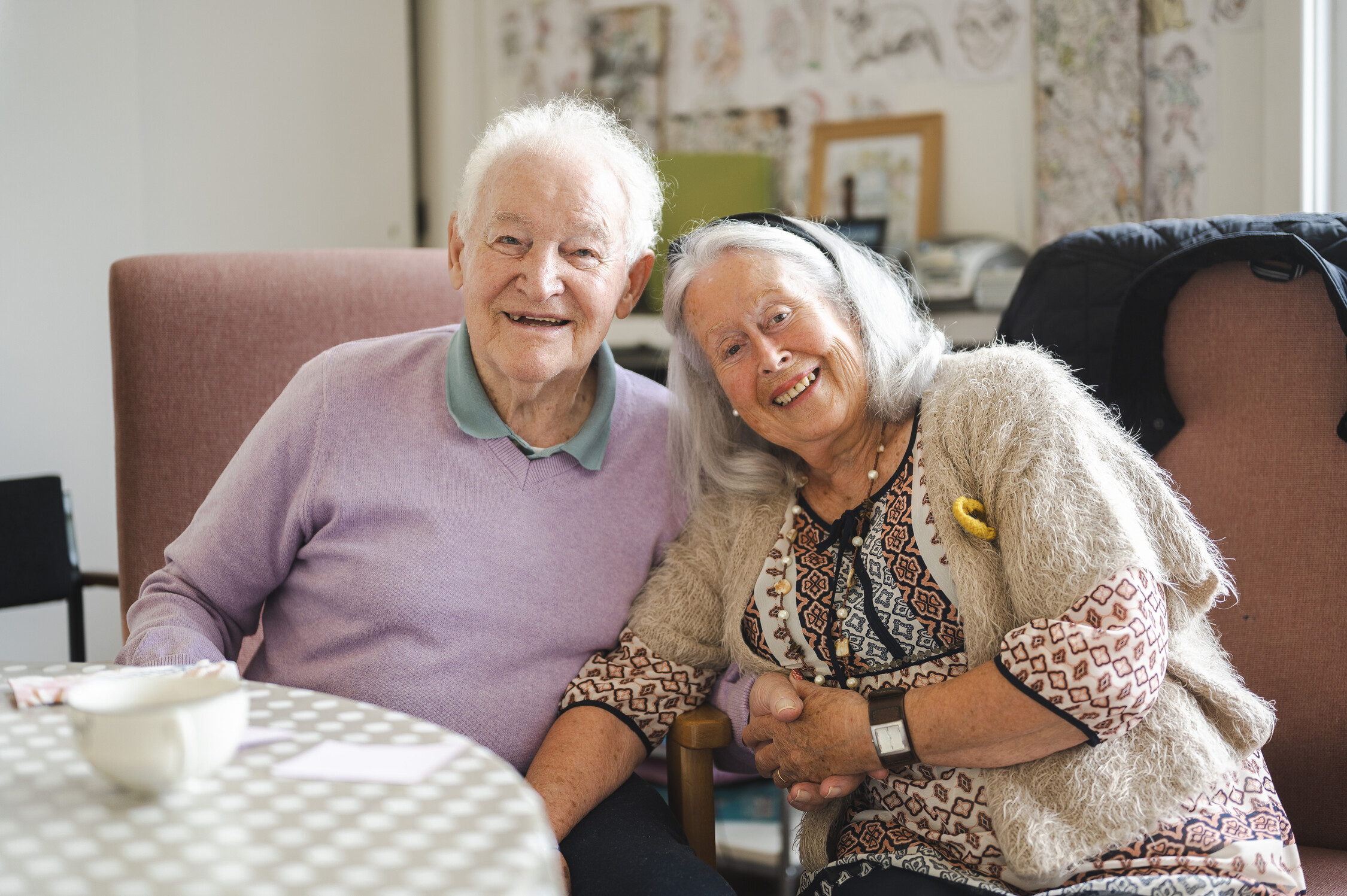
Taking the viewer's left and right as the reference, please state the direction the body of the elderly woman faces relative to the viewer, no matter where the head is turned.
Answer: facing the viewer and to the left of the viewer

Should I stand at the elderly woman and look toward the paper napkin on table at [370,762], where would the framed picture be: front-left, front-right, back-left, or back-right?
back-right

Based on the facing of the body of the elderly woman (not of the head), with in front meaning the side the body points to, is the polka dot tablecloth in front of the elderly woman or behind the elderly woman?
in front

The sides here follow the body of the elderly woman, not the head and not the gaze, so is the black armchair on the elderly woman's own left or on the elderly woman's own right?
on the elderly woman's own right

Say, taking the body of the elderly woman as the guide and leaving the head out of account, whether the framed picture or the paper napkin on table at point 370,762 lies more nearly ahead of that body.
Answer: the paper napkin on table

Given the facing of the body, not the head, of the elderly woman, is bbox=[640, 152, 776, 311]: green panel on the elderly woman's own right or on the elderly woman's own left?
on the elderly woman's own right

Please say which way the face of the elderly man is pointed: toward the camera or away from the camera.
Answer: toward the camera
